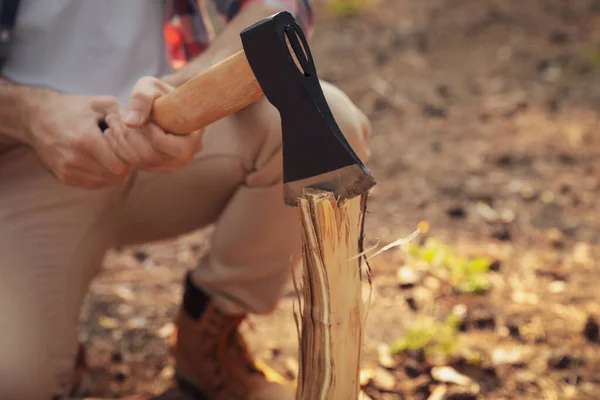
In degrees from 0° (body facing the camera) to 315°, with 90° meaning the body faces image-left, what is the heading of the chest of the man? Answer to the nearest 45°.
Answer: approximately 315°

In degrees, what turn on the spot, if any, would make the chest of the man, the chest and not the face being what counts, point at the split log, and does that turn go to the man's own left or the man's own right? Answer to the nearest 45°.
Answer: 0° — they already face it

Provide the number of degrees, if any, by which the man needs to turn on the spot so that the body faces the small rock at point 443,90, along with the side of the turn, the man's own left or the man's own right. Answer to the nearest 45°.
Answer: approximately 90° to the man's own left

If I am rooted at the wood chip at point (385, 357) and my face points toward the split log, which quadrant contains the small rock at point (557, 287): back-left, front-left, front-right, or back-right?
back-left

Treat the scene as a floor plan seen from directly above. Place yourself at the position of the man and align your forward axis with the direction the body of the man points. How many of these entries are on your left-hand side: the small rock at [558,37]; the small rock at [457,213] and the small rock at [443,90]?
3
